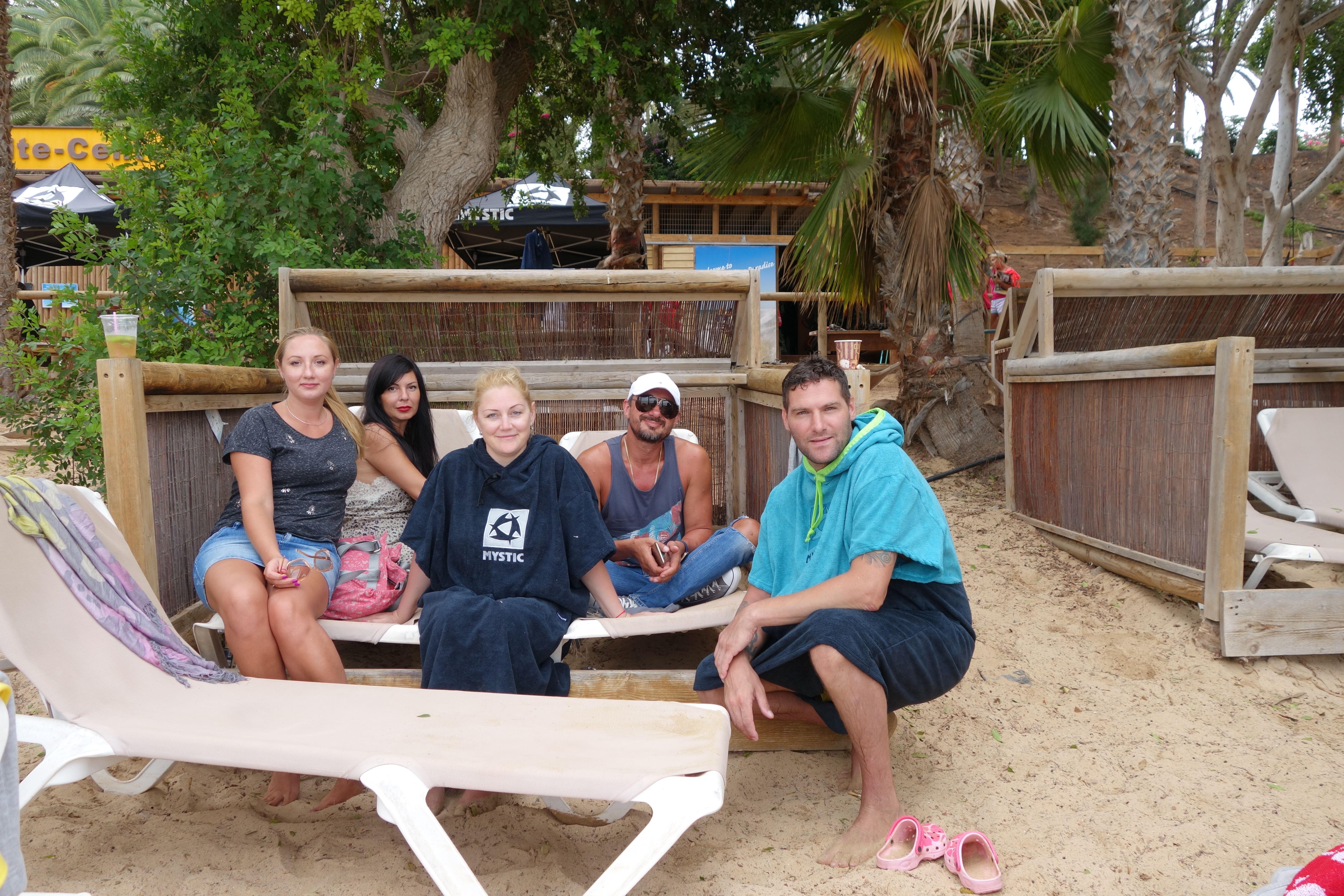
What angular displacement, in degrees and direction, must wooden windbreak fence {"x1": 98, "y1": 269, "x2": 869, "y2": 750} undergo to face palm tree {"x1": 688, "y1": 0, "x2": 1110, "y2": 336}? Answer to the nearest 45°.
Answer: approximately 135° to its left

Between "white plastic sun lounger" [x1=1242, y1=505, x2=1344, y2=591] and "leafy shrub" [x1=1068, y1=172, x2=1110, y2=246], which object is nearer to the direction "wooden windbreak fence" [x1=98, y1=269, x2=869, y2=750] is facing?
the white plastic sun lounger

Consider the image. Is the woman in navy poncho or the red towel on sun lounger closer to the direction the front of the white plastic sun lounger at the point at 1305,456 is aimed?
the red towel on sun lounger

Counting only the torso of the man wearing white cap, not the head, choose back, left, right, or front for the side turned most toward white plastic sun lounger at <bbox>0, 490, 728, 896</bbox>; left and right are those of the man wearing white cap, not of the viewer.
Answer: front

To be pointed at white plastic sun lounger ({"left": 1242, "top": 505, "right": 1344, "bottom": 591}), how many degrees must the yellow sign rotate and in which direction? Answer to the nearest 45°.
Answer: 0° — it already faces it

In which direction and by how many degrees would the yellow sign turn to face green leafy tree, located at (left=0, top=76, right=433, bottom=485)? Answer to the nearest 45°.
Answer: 0° — it already faces it
